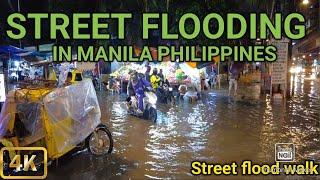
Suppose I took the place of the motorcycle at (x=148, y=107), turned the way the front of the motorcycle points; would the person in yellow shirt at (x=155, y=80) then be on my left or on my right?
on my left

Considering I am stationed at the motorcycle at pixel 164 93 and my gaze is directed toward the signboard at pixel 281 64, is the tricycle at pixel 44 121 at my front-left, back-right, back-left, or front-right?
back-right

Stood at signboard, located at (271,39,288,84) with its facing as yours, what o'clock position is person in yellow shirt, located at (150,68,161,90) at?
The person in yellow shirt is roughly at 2 o'clock from the signboard.

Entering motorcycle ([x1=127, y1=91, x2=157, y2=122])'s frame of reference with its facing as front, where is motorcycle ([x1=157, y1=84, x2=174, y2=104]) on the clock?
motorcycle ([x1=157, y1=84, x2=174, y2=104]) is roughly at 8 o'clock from motorcycle ([x1=127, y1=91, x2=157, y2=122]).

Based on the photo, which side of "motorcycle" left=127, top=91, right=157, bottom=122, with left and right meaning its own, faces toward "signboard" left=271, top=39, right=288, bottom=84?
left

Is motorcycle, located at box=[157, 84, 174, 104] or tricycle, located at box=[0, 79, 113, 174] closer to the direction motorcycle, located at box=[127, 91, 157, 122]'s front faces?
the tricycle

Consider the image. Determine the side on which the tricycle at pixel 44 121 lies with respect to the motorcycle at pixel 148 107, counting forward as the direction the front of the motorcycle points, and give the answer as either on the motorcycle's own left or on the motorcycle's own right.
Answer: on the motorcycle's own right
